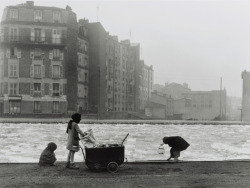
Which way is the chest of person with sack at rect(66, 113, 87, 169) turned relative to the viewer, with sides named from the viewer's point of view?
facing to the right of the viewer

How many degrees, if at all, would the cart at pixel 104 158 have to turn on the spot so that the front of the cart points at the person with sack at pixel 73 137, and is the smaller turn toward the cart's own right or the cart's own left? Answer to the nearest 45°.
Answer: approximately 180°

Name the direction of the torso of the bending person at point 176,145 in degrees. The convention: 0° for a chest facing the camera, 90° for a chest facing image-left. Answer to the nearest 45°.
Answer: approximately 90°

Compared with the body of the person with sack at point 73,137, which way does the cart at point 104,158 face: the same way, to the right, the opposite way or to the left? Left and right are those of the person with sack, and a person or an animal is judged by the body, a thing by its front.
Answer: the same way

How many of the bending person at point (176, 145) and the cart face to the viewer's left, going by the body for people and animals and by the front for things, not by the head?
1
